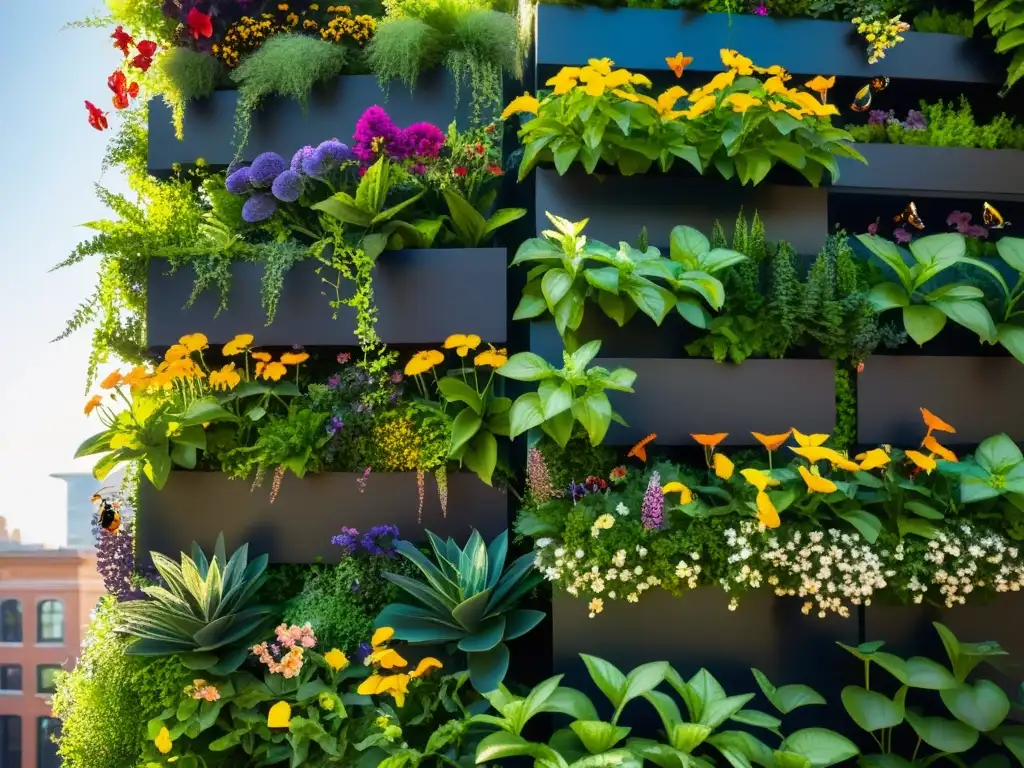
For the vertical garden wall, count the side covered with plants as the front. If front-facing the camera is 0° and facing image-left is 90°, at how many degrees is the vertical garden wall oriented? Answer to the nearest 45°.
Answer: approximately 0°
